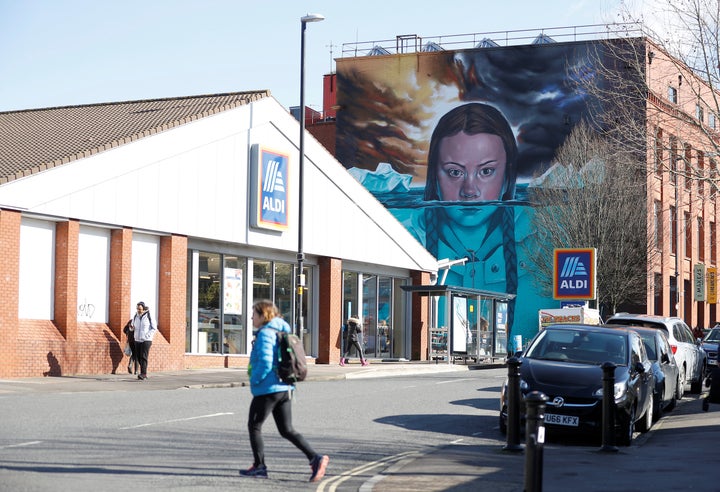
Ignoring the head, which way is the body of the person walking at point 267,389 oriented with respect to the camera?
to the viewer's left

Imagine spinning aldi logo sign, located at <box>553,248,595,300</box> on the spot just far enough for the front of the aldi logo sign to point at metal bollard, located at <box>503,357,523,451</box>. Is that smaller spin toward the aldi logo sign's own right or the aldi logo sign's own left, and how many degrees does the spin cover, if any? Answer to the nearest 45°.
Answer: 0° — it already faces it

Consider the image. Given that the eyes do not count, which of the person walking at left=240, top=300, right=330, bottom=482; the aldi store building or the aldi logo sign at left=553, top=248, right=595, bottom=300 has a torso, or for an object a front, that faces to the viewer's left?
the person walking

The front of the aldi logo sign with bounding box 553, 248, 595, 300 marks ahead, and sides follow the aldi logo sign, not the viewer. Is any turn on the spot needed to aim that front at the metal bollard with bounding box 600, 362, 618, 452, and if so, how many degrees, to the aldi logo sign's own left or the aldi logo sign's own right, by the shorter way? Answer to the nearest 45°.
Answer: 0° — it already faces it

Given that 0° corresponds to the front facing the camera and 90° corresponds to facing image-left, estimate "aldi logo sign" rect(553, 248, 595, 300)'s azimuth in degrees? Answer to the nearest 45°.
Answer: approximately 0°

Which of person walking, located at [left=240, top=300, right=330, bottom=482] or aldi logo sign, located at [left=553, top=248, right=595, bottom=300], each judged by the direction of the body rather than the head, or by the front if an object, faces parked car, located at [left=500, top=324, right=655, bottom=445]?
the aldi logo sign

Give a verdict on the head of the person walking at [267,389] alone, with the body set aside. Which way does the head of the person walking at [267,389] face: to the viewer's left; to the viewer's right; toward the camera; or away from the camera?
to the viewer's left

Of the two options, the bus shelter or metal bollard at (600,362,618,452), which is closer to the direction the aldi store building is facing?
the metal bollard

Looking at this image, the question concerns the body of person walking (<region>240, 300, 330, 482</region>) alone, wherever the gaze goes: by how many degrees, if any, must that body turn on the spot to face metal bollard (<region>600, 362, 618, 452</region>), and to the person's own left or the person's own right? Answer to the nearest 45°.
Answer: approximately 135° to the person's own right

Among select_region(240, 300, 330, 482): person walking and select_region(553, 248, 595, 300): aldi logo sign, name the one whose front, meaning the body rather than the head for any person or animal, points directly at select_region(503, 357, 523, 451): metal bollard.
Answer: the aldi logo sign

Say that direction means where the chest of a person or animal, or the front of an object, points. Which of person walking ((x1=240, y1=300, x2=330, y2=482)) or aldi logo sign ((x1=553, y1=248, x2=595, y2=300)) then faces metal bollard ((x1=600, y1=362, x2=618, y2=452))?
the aldi logo sign
